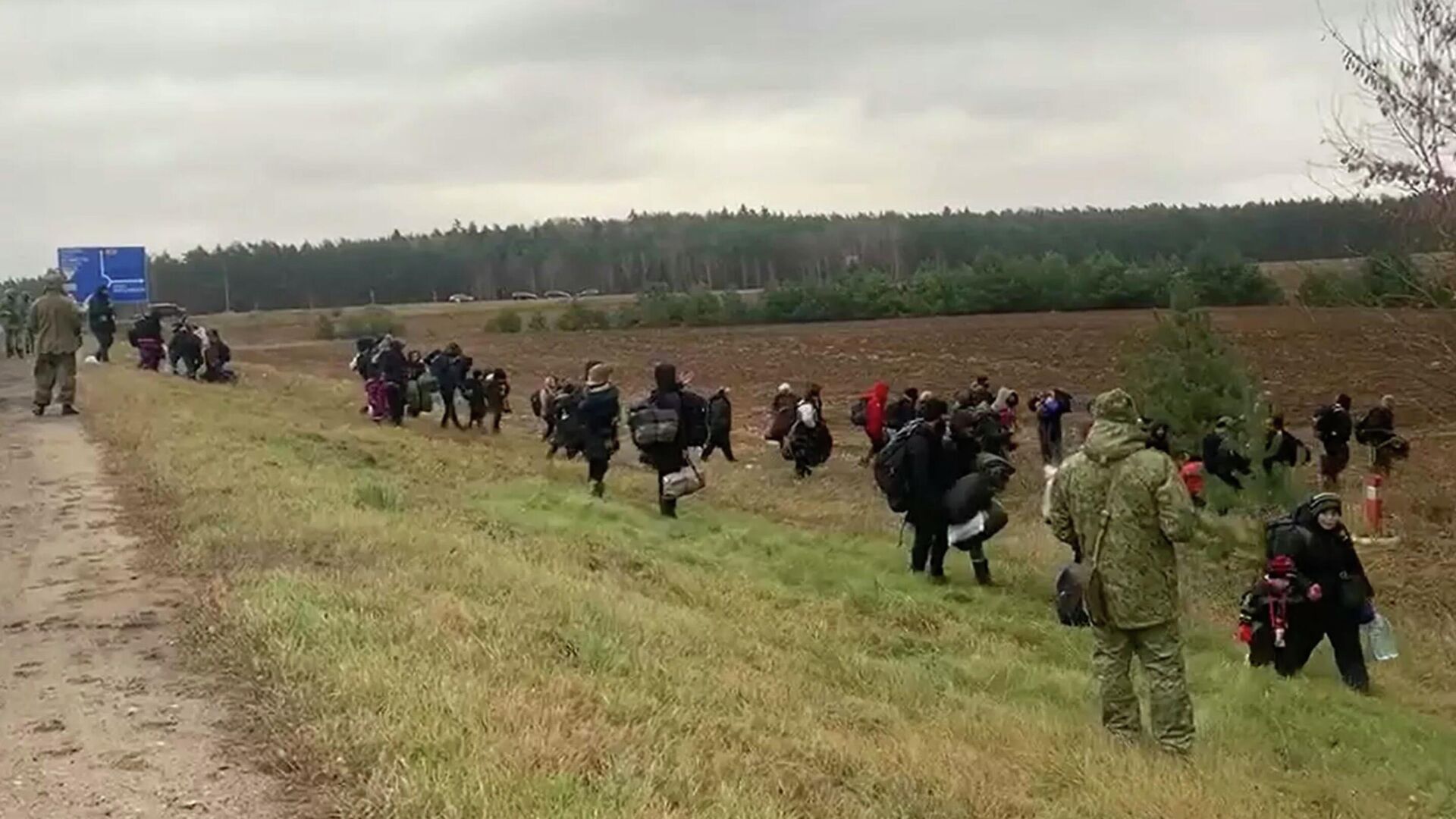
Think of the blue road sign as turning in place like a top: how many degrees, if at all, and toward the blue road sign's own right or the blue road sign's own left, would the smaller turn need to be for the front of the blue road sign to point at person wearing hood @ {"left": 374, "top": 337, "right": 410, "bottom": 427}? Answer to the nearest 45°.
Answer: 0° — it already faces them

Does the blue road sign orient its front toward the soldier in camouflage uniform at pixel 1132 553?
yes

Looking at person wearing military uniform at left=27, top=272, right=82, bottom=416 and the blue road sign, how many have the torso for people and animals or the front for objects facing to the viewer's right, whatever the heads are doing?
0

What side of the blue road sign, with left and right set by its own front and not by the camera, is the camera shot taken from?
front

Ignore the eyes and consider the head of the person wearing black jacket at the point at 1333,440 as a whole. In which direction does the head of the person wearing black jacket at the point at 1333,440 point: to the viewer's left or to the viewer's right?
to the viewer's left

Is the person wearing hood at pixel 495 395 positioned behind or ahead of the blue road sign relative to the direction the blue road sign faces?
ahead

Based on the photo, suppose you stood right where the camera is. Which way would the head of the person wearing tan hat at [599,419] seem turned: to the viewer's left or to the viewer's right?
to the viewer's left
